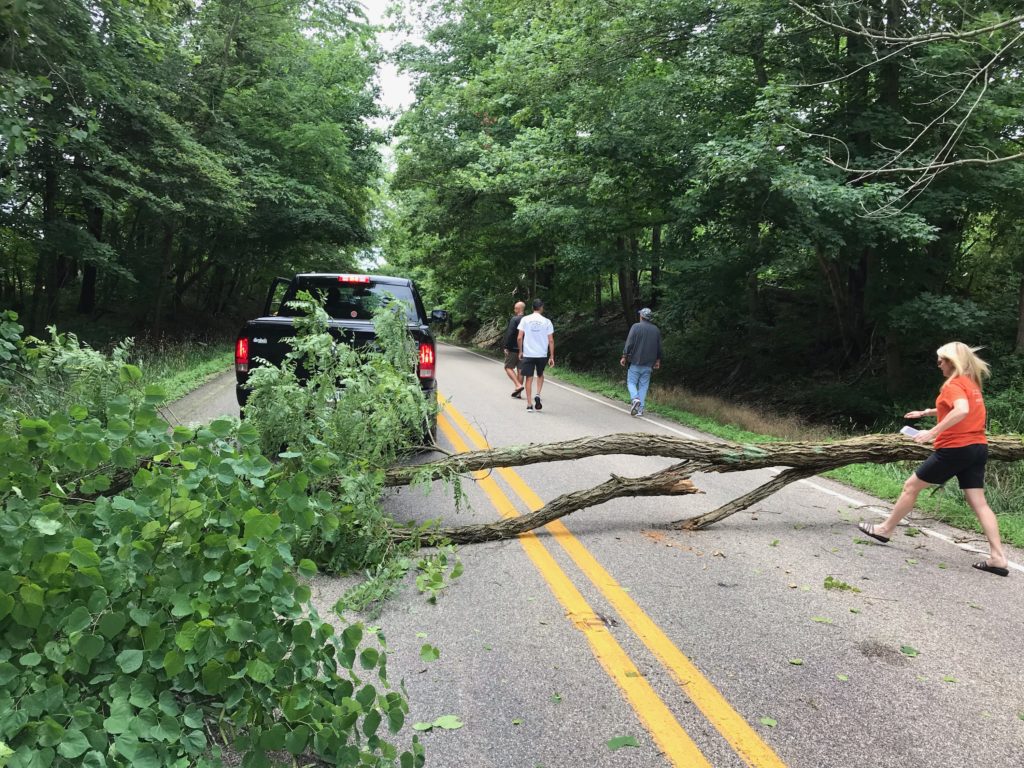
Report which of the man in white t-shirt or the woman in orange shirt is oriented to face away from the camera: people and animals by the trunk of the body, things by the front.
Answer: the man in white t-shirt

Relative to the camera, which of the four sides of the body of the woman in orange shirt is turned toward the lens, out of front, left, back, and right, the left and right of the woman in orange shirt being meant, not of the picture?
left

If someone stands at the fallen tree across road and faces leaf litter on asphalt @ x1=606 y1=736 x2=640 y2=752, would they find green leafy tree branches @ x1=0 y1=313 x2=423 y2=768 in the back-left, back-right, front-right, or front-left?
front-right

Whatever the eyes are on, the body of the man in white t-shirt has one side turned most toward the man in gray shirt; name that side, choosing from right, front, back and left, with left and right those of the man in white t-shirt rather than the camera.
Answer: right

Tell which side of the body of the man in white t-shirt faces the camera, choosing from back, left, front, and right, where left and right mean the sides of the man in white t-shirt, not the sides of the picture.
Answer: back

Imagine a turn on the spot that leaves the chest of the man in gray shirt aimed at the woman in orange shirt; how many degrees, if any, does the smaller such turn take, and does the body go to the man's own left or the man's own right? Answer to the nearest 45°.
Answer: approximately 180°

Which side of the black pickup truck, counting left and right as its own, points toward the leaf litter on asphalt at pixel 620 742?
back

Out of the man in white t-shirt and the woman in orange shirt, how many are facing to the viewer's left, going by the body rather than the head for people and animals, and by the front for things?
1

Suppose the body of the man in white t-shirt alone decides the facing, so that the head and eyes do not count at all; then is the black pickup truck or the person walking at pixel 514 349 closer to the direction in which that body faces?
the person walking

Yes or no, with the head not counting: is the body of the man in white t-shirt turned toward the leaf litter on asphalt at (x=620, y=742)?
no

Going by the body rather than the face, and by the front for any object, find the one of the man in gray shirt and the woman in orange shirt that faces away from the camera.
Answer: the man in gray shirt

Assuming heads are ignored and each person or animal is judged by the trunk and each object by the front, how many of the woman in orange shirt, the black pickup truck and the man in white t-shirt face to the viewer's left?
1

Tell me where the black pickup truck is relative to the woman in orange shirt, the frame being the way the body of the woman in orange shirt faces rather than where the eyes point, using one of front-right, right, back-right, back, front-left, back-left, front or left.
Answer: front

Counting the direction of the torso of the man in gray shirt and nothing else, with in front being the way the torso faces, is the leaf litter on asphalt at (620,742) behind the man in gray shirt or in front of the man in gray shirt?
behind

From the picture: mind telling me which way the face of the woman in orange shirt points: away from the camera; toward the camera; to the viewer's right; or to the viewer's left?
to the viewer's left

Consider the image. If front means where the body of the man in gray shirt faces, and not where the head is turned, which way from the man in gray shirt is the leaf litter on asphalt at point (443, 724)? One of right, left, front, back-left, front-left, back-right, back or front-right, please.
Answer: back

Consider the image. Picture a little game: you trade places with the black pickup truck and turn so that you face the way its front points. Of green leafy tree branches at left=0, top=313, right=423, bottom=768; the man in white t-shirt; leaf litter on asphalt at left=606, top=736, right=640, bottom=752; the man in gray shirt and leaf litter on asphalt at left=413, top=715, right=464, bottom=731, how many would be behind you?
3

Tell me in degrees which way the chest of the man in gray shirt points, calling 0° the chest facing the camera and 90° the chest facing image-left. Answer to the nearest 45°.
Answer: approximately 180°

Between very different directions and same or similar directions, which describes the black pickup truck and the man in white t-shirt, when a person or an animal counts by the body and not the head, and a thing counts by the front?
same or similar directions

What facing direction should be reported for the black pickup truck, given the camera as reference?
facing away from the viewer

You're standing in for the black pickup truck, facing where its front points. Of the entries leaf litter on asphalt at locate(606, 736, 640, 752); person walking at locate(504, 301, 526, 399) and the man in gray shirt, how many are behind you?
1

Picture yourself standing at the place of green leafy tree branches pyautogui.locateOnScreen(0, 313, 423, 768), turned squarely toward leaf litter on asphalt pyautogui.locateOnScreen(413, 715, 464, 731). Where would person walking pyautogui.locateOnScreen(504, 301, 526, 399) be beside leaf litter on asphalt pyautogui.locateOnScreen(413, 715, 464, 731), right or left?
left
